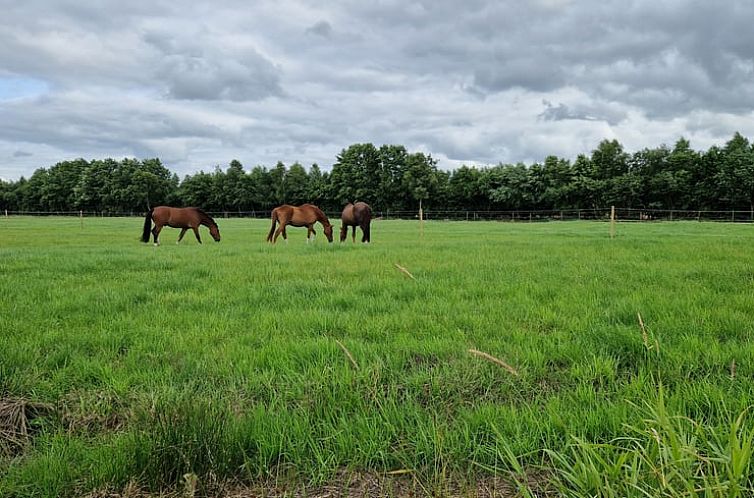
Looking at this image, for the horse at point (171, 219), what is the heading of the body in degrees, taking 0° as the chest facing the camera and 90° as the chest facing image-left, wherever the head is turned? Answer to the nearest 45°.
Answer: approximately 270°

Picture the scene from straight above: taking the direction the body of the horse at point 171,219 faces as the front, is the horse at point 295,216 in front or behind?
in front

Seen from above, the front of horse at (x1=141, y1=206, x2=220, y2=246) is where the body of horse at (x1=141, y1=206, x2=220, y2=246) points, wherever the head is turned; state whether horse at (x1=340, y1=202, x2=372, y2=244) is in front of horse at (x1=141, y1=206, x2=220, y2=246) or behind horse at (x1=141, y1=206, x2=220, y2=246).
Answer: in front
